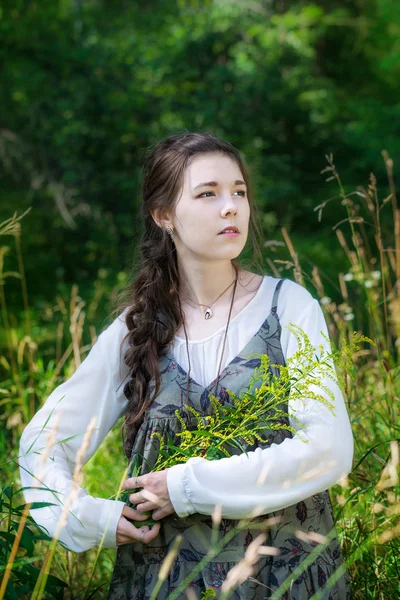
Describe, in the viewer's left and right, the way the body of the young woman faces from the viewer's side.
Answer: facing the viewer

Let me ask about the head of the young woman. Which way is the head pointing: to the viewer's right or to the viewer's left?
to the viewer's right
